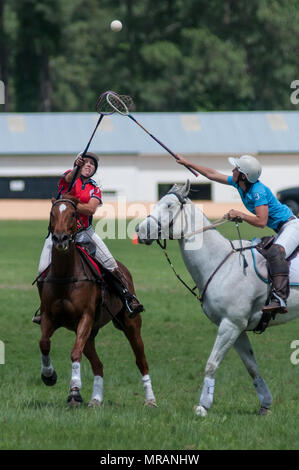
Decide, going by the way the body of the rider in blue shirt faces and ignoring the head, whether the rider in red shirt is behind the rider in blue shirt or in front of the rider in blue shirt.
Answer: in front

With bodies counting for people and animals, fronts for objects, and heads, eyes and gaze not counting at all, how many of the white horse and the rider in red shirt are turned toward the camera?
1

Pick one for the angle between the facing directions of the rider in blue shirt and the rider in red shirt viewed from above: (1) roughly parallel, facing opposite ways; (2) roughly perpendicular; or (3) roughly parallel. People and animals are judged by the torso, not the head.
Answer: roughly perpendicular

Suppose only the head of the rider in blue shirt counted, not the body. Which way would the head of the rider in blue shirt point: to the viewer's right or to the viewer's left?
to the viewer's left

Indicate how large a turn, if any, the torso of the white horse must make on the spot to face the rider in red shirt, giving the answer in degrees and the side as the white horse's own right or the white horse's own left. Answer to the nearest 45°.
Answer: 0° — it already faces them

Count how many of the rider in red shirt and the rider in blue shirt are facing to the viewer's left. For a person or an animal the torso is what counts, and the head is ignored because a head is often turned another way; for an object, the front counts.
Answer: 1

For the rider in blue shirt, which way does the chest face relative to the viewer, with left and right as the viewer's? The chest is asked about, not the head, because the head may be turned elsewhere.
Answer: facing to the left of the viewer

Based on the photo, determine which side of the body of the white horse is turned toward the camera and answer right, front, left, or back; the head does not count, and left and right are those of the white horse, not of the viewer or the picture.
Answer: left

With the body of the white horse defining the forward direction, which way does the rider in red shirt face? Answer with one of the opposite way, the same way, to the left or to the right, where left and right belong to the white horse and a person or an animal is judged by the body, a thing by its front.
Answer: to the left

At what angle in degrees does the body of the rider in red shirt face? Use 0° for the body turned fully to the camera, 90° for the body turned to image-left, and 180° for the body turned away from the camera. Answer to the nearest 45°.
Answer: approximately 0°

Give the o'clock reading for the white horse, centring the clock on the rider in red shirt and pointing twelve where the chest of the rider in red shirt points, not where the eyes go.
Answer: The white horse is roughly at 10 o'clock from the rider in red shirt.

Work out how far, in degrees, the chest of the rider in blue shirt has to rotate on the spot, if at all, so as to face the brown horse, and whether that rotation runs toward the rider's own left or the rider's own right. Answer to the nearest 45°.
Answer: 0° — they already face it
